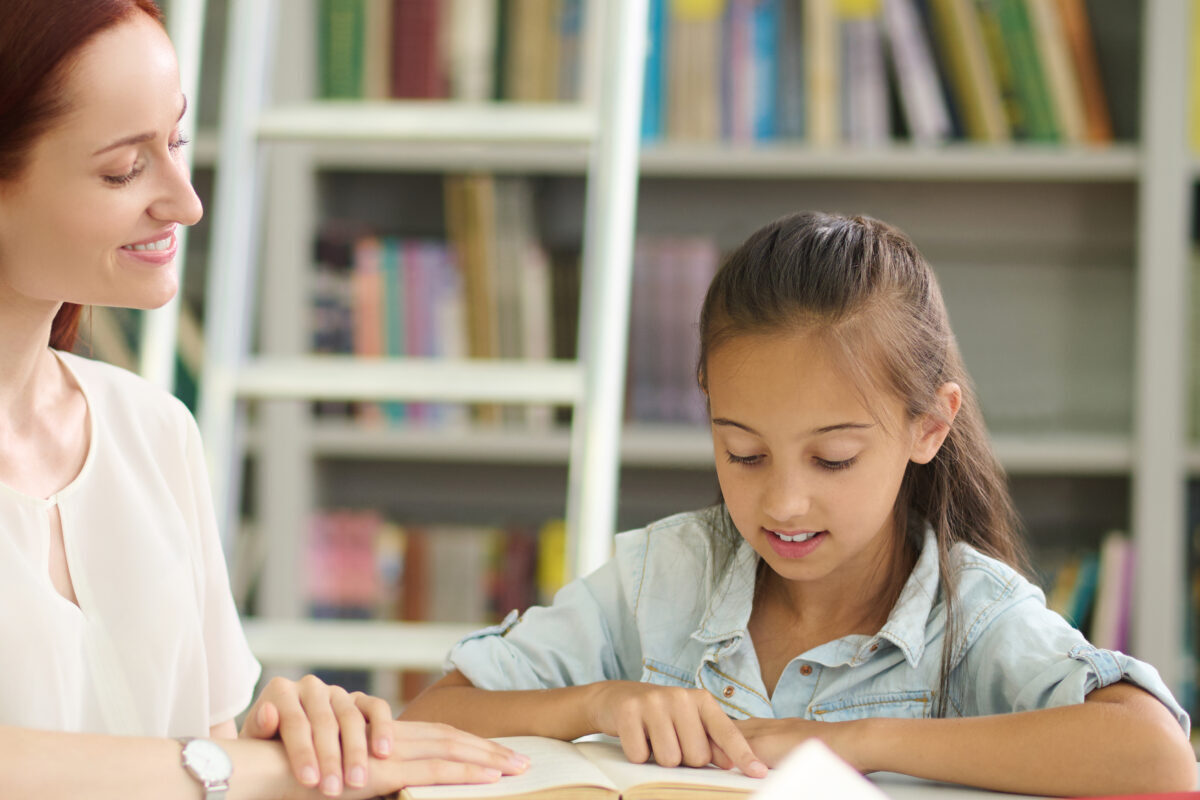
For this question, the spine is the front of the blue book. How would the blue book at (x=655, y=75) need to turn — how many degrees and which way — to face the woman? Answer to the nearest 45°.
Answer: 0° — it already faces them

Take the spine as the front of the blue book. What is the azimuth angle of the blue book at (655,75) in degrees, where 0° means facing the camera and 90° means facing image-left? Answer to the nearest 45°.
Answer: approximately 0°

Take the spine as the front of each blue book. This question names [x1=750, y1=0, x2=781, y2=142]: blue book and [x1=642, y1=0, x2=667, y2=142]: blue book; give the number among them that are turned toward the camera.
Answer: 2

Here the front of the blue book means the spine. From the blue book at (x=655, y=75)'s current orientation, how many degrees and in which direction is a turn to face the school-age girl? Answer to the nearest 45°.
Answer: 0° — it already faces them

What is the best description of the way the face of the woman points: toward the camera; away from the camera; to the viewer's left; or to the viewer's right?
to the viewer's right
